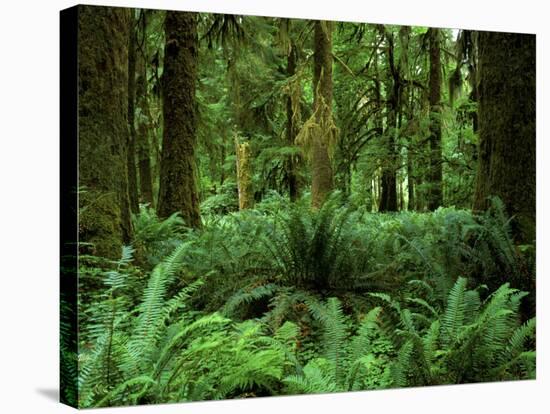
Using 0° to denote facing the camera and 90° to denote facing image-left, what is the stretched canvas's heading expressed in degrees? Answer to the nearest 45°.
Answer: approximately 315°
